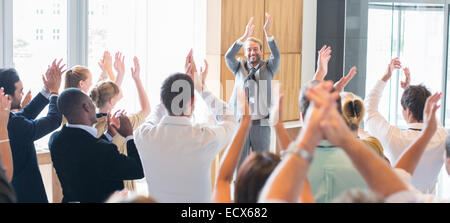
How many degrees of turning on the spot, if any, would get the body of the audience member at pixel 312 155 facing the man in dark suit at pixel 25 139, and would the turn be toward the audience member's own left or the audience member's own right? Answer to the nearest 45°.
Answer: approximately 45° to the audience member's own left

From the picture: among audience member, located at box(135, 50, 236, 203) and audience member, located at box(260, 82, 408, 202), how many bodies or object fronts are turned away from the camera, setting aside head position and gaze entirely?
2

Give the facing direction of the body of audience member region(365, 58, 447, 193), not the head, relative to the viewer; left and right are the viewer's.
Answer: facing away from the viewer and to the left of the viewer

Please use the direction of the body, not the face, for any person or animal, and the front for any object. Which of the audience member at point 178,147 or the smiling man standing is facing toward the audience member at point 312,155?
the smiling man standing

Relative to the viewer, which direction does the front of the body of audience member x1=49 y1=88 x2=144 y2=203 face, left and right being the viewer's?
facing away from the viewer and to the right of the viewer

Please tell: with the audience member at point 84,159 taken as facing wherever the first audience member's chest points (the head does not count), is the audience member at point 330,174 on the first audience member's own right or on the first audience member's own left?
on the first audience member's own right

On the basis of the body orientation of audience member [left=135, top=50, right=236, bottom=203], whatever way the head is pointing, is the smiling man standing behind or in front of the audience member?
in front

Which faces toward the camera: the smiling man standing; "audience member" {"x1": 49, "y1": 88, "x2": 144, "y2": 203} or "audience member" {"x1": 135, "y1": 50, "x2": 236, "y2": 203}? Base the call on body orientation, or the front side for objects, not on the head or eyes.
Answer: the smiling man standing

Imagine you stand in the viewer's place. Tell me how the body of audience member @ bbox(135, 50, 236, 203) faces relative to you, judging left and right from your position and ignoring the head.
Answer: facing away from the viewer

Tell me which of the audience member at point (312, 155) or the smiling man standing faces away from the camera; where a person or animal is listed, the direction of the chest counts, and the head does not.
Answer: the audience member

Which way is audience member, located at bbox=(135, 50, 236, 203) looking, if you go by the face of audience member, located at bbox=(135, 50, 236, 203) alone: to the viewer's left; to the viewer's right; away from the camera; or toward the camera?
away from the camera

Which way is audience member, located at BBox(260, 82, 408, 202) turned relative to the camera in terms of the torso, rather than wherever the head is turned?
away from the camera

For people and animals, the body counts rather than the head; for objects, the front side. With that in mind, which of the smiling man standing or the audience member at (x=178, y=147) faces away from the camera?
the audience member

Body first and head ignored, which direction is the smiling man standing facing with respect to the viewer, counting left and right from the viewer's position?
facing the viewer

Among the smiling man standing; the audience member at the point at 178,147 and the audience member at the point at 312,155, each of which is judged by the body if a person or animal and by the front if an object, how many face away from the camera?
2
